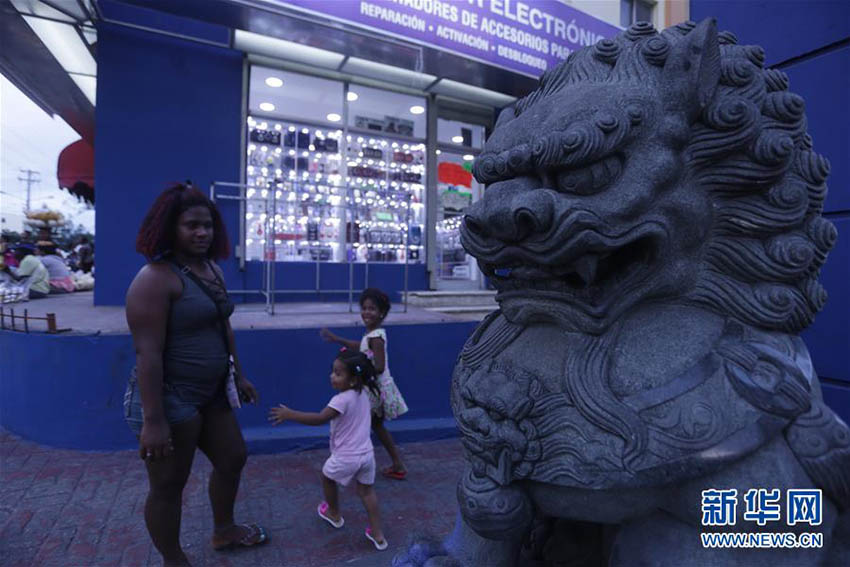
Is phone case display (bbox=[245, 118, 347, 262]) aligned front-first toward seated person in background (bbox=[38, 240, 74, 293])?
no

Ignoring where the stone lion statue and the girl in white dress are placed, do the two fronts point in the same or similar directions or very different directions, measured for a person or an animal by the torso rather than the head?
same or similar directions

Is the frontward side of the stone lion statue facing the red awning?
no

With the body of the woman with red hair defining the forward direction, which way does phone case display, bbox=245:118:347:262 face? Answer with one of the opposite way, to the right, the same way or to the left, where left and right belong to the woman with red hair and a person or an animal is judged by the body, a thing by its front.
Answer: the same way

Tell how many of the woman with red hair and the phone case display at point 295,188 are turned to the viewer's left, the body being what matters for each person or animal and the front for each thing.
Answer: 0

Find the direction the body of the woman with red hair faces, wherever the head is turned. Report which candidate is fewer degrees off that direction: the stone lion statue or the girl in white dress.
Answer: the stone lion statue

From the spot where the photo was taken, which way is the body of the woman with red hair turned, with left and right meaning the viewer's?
facing the viewer and to the right of the viewer

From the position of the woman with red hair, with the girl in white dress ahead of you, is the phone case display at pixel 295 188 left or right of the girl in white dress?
left

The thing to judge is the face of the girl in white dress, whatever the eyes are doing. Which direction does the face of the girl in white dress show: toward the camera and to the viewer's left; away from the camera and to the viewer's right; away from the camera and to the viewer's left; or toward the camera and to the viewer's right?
toward the camera and to the viewer's left

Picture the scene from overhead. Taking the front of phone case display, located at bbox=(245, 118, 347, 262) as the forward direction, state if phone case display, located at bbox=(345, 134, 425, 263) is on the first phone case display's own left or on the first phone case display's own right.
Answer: on the first phone case display's own left

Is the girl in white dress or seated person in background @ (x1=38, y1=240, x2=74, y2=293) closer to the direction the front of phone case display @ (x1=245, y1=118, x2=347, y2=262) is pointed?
the girl in white dress

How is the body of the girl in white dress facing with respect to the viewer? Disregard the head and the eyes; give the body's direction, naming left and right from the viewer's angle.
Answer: facing to the left of the viewer

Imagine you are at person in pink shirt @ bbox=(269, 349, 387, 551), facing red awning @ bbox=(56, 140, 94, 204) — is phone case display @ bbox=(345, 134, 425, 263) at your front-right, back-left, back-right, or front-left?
front-right

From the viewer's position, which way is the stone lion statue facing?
facing the viewer and to the left of the viewer

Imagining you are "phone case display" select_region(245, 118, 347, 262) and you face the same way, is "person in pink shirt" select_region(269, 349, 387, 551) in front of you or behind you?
in front

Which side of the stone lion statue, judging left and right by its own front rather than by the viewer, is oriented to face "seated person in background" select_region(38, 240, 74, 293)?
right
